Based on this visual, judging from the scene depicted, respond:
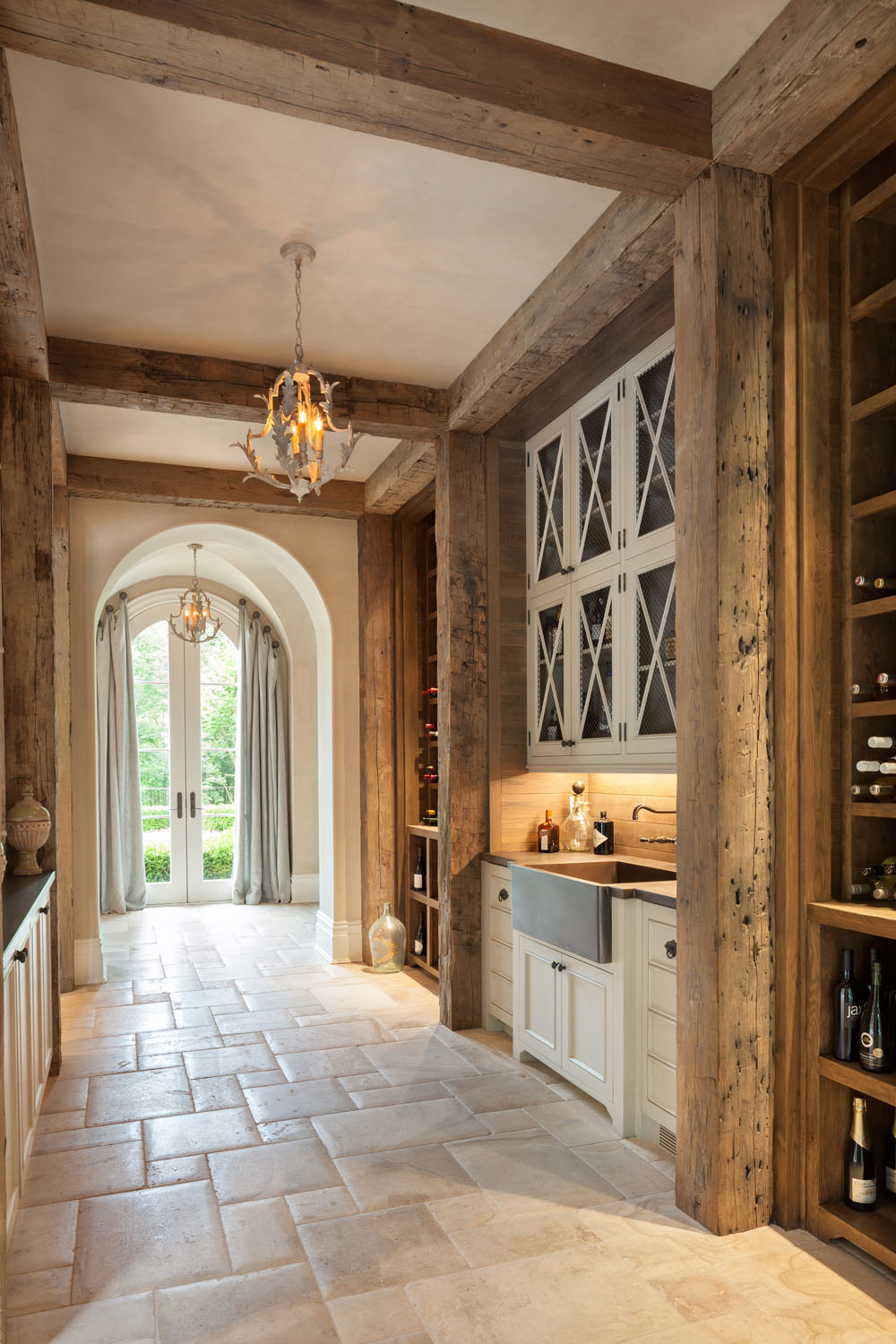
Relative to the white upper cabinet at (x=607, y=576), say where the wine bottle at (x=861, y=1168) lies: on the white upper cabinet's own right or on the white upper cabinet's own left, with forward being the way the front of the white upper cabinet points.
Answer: on the white upper cabinet's own left

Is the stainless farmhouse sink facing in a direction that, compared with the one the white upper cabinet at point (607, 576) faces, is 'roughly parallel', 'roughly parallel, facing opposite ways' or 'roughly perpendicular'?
roughly parallel

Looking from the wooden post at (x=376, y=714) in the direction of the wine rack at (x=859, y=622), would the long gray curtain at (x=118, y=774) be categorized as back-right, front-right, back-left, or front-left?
back-right

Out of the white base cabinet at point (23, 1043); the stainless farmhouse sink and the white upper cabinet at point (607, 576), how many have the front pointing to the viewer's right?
1

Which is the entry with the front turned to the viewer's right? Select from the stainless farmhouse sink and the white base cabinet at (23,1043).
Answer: the white base cabinet

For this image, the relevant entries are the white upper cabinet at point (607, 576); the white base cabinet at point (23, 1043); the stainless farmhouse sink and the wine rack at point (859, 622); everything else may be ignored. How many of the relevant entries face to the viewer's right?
1

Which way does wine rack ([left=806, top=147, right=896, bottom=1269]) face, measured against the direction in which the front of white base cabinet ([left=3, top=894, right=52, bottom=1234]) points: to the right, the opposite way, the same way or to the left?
the opposite way

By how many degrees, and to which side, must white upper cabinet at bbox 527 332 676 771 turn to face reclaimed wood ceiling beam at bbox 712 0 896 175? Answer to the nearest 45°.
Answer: approximately 45° to its left

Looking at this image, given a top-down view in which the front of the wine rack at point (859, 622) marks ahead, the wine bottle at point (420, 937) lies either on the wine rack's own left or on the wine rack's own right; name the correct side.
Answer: on the wine rack's own right

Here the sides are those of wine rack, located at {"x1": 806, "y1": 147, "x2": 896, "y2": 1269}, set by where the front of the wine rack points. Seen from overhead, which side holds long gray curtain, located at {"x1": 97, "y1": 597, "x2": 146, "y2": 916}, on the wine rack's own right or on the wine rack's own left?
on the wine rack's own right

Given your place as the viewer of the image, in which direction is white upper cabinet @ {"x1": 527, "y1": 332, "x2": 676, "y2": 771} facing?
facing the viewer and to the left of the viewer

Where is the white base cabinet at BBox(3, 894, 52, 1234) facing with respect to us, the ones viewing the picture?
facing to the right of the viewer
